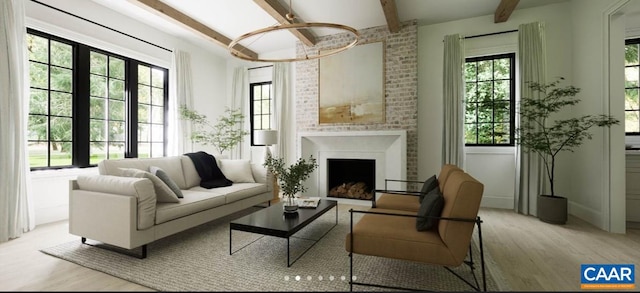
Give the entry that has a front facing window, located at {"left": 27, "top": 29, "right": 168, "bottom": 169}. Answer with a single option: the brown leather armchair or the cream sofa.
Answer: the brown leather armchair

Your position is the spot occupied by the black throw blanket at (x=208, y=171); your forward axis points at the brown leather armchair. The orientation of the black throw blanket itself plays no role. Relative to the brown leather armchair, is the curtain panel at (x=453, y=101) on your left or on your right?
left

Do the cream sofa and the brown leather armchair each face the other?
yes

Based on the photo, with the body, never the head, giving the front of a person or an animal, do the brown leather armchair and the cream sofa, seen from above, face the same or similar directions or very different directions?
very different directions

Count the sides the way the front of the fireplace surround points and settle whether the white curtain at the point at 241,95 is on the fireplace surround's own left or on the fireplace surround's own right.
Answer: on the fireplace surround's own right

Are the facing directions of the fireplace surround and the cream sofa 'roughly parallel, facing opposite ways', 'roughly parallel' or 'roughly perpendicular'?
roughly perpendicular

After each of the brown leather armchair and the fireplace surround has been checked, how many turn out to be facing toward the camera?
1

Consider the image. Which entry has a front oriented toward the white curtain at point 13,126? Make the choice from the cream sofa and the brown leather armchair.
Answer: the brown leather armchair

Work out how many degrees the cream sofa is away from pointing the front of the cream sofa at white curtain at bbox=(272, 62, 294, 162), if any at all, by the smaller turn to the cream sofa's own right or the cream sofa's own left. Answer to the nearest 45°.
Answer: approximately 90° to the cream sofa's own left

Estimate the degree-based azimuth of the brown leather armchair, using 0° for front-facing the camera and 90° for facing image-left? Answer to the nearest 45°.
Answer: approximately 90°
